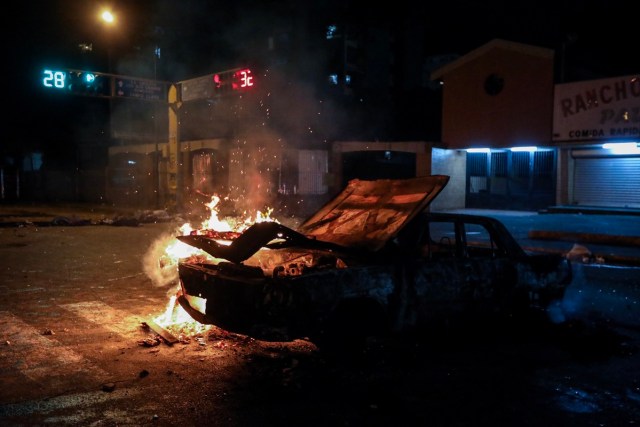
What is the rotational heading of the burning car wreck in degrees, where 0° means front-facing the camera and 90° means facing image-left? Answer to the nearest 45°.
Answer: approximately 45°

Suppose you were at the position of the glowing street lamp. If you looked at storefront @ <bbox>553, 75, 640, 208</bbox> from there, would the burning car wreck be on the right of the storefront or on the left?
right

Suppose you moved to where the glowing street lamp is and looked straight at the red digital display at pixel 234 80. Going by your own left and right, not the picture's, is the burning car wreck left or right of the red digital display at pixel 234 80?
right

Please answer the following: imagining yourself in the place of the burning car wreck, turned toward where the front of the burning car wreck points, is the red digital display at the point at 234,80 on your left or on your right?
on your right

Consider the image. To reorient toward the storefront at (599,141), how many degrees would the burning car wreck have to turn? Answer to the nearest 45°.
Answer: approximately 180°

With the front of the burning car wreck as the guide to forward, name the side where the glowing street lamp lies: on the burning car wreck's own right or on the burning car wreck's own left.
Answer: on the burning car wreck's own right
